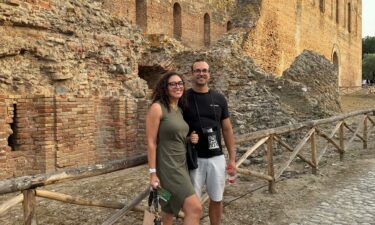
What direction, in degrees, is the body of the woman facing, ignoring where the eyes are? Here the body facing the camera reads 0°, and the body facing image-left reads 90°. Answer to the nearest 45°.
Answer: approximately 315°

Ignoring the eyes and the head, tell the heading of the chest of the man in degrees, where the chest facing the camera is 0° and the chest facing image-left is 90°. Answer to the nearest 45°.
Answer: approximately 0°

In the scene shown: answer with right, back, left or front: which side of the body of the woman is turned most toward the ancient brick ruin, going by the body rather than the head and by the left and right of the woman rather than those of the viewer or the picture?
back

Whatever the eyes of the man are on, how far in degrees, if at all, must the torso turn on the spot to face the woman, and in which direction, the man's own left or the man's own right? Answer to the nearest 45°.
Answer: approximately 45° to the man's own right

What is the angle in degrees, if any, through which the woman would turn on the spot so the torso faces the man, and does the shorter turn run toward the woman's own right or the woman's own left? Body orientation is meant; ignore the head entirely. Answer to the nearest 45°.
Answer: approximately 90° to the woman's own left

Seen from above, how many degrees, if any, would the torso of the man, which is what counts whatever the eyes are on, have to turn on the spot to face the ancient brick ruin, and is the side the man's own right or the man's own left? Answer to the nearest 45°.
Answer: approximately 135° to the man's own right

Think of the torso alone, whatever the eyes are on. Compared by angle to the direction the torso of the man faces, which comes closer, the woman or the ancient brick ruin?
the woman
